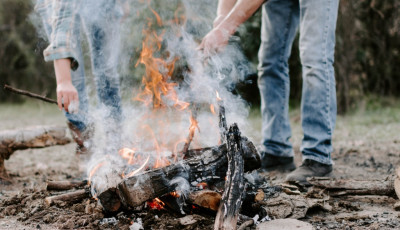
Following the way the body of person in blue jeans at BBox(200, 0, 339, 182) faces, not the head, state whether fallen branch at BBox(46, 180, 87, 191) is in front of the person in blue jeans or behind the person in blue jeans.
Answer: in front

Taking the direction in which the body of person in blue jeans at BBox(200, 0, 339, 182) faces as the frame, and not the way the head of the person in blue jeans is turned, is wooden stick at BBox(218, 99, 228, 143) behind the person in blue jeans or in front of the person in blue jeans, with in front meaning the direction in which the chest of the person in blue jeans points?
in front

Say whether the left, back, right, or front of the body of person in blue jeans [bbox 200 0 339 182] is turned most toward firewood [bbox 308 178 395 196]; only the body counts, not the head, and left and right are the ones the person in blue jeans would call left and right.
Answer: left

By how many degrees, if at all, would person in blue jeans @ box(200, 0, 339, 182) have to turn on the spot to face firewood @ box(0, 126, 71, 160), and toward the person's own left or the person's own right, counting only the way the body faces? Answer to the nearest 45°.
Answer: approximately 45° to the person's own right

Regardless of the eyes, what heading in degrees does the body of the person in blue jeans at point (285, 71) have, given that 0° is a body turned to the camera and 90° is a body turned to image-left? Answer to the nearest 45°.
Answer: approximately 45°

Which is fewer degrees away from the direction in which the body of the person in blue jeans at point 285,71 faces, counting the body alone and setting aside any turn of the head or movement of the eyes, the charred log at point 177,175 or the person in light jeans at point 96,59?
the charred log
